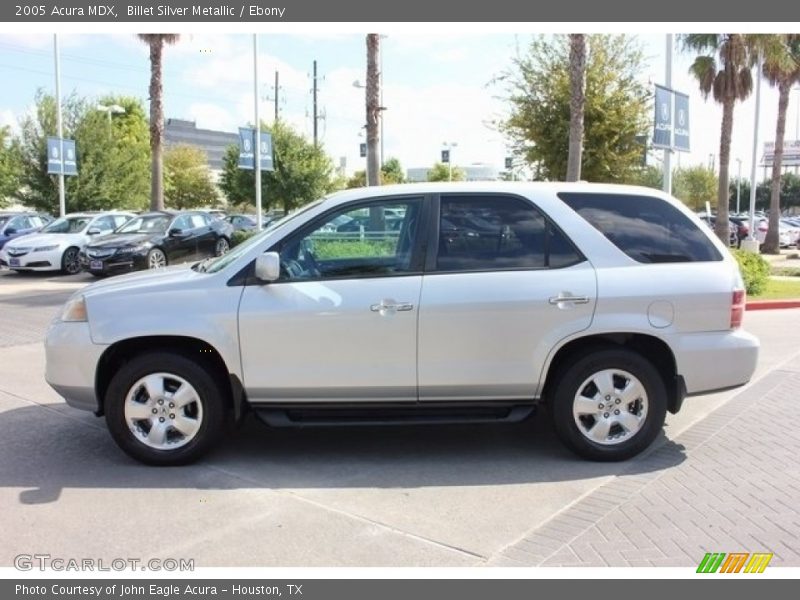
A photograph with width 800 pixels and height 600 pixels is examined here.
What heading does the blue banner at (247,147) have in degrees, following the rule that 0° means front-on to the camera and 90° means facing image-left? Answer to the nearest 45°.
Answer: approximately 0°

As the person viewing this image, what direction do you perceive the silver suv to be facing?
facing to the left of the viewer

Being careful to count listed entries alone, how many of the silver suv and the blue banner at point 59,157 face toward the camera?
1

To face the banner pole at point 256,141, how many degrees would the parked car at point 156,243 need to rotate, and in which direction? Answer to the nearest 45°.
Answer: approximately 180°

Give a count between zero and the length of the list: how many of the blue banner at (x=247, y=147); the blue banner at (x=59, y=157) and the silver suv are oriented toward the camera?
2

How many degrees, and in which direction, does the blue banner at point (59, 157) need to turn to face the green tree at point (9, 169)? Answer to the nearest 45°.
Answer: approximately 180°

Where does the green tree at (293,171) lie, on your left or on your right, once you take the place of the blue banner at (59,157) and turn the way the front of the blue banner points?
on your left
